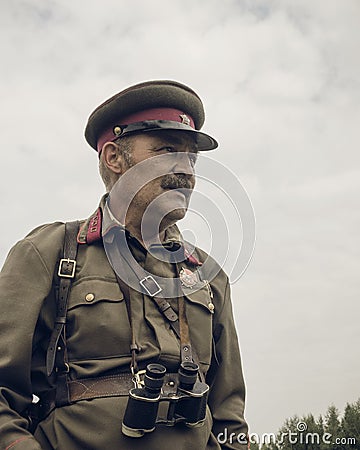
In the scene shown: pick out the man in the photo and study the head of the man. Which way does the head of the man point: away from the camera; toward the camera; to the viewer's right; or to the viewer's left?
to the viewer's right

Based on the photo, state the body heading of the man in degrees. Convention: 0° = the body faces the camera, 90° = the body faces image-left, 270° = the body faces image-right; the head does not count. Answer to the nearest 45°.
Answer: approximately 315°

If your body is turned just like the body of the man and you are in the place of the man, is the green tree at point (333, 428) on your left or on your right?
on your left

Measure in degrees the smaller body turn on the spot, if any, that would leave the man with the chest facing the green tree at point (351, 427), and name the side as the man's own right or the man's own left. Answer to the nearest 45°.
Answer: approximately 90° to the man's own left
